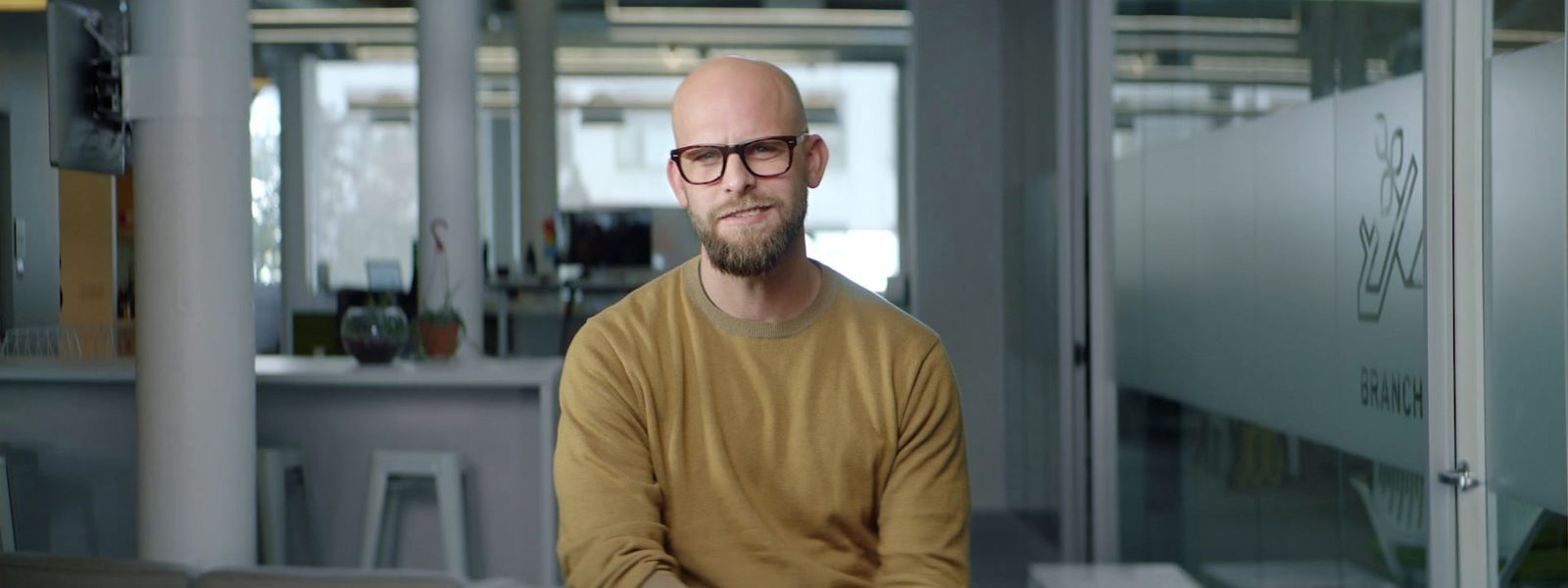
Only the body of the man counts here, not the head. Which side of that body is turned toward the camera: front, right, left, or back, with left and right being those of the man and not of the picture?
front

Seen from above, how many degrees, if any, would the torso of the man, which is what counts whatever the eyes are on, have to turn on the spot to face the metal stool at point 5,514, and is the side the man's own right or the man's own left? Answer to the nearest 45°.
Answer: approximately 135° to the man's own right

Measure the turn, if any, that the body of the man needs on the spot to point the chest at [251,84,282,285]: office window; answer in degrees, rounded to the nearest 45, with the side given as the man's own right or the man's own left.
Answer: approximately 180°

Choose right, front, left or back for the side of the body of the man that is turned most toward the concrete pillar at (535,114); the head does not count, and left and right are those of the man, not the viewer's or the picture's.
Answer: back

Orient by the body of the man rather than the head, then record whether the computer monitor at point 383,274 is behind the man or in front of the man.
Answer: behind

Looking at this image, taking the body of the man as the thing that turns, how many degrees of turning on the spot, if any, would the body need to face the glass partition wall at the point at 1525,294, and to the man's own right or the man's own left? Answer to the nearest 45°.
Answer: approximately 135° to the man's own left

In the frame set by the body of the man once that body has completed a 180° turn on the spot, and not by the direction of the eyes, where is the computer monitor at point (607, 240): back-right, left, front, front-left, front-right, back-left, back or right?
front

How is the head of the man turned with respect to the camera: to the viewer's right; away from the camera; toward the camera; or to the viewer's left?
toward the camera

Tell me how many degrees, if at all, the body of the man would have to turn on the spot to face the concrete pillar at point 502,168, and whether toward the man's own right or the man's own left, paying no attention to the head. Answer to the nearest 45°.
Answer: approximately 180°

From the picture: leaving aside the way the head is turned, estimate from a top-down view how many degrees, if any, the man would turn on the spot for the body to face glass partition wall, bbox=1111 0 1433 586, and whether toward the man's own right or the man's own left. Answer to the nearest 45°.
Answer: approximately 135° to the man's own left

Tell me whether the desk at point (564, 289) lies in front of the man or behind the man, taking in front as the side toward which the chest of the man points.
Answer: behind

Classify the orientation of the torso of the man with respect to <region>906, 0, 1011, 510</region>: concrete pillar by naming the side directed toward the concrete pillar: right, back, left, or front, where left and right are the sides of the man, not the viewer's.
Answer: back

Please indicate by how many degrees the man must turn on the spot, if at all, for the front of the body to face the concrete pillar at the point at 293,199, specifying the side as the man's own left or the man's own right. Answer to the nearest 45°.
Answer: approximately 180°
